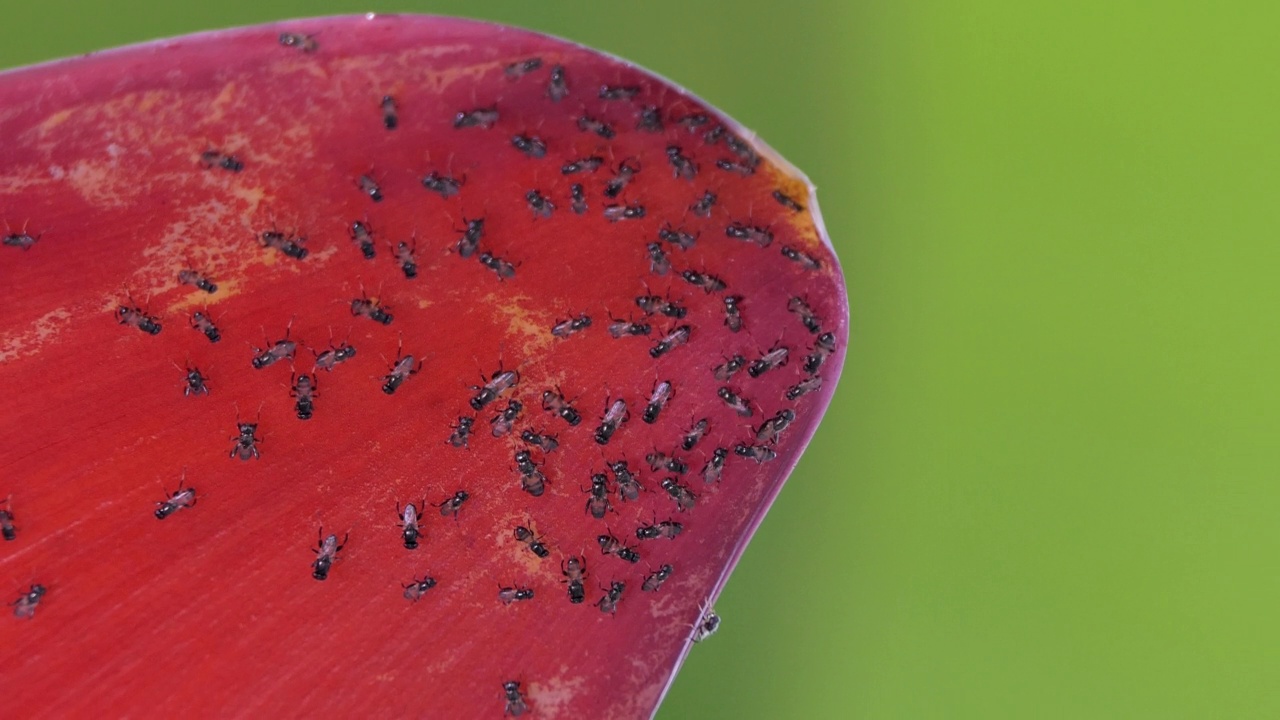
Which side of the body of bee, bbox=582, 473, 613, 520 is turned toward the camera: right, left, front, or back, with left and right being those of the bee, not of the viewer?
back

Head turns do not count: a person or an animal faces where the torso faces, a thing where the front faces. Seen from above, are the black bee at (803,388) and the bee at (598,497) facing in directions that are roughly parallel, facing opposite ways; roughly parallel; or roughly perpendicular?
roughly perpendicular

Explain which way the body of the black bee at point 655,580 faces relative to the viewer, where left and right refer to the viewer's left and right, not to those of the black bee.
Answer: facing away from the viewer and to the right of the viewer

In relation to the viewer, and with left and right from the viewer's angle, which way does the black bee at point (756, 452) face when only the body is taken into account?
facing to the left of the viewer
